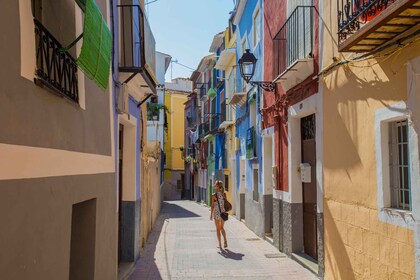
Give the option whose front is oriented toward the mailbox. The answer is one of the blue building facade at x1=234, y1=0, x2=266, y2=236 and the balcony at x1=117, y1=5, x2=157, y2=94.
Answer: the balcony

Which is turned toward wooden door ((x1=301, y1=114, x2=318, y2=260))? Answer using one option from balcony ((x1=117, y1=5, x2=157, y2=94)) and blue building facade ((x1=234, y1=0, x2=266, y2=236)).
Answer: the balcony

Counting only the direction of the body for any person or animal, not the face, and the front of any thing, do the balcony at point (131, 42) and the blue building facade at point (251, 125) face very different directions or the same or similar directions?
very different directions

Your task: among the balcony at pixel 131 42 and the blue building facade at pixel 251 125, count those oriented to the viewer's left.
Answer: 1

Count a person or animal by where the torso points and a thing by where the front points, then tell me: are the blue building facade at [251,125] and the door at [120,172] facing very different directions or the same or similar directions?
very different directions

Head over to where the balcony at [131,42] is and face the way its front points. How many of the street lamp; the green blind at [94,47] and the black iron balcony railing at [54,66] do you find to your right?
2

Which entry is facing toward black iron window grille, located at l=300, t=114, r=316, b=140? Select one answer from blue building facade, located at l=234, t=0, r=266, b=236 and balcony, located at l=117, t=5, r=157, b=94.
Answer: the balcony

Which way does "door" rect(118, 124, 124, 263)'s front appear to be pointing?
to the viewer's right

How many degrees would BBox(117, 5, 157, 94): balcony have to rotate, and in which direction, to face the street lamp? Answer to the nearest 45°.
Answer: approximately 45° to its left
